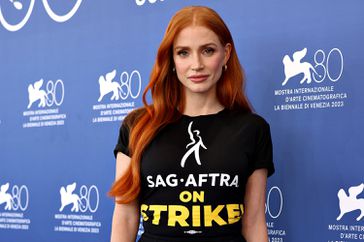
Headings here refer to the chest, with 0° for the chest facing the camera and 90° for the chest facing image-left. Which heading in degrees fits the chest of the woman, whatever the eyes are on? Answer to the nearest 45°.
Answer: approximately 0°
